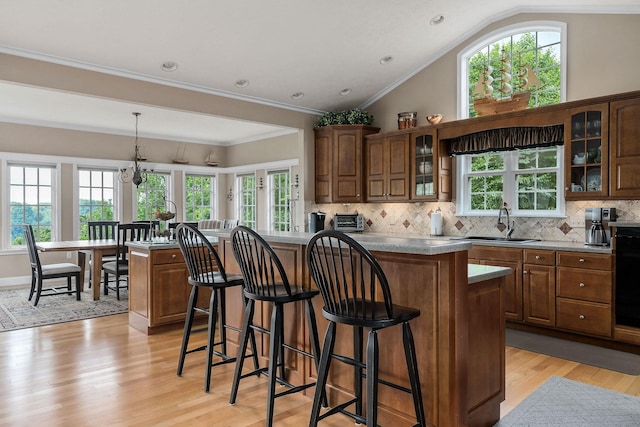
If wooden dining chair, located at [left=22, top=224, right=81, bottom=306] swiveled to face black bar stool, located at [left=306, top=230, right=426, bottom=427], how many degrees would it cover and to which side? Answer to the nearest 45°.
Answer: approximately 90° to its right

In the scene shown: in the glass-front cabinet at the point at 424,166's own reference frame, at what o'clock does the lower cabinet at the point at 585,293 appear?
The lower cabinet is roughly at 9 o'clock from the glass-front cabinet.

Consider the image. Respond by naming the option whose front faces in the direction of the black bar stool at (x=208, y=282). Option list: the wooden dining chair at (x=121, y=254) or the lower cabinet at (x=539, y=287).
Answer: the lower cabinet

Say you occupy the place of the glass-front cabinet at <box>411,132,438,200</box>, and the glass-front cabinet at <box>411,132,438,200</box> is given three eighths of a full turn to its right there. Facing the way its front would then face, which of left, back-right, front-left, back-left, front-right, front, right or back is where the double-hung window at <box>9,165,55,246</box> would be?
left

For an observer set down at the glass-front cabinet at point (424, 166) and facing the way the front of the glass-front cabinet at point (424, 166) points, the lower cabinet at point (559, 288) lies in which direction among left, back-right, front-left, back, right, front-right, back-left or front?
left

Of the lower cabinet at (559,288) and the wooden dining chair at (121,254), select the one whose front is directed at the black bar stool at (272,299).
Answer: the lower cabinet

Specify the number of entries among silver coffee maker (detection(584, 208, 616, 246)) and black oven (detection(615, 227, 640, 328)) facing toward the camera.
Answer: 2

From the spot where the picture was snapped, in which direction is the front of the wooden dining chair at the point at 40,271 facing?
facing to the right of the viewer

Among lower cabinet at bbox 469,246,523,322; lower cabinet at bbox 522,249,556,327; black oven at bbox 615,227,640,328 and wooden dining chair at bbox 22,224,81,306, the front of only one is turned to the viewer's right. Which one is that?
the wooden dining chair

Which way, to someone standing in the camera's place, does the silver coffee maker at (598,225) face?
facing the viewer

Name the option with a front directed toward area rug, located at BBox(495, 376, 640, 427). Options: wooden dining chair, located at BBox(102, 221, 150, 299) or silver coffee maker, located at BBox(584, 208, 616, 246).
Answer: the silver coffee maker

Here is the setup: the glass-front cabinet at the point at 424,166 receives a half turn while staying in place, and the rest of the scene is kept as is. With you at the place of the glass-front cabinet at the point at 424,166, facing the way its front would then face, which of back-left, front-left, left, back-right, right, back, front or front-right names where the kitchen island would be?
back-right

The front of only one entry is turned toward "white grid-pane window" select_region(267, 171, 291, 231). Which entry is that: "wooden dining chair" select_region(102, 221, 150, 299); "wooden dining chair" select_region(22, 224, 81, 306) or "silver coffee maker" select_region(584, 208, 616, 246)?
"wooden dining chair" select_region(22, 224, 81, 306)

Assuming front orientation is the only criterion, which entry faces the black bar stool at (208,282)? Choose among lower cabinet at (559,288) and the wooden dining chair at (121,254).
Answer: the lower cabinet

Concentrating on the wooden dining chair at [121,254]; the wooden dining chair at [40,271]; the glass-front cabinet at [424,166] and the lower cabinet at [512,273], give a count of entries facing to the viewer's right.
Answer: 1

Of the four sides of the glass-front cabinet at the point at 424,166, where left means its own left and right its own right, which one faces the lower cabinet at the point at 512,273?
left
